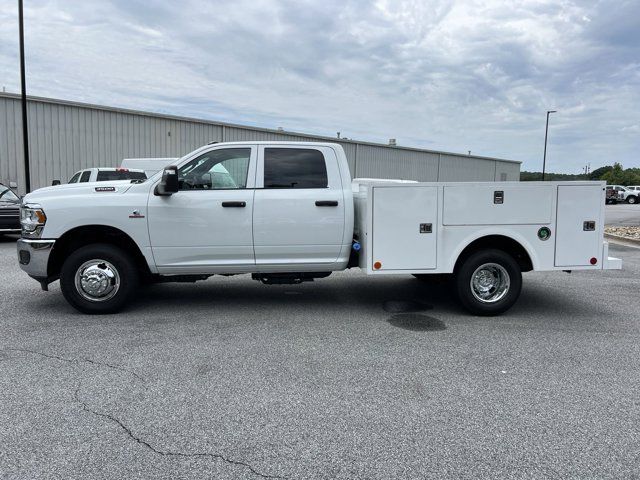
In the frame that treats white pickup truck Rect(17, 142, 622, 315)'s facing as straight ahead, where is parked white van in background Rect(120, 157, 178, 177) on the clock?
The parked white van in background is roughly at 2 o'clock from the white pickup truck.

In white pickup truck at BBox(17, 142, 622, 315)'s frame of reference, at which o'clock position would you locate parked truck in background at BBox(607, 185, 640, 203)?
The parked truck in background is roughly at 4 o'clock from the white pickup truck.

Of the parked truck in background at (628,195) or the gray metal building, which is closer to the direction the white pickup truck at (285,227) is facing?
the gray metal building

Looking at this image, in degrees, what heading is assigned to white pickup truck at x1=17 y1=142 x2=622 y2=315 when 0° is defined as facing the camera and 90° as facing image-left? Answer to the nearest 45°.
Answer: approximately 90°

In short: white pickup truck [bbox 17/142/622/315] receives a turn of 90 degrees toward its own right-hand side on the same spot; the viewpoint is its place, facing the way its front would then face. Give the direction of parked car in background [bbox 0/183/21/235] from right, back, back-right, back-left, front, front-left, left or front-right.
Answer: front-left

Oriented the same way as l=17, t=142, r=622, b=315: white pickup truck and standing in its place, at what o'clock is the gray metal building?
The gray metal building is roughly at 2 o'clock from the white pickup truck.
